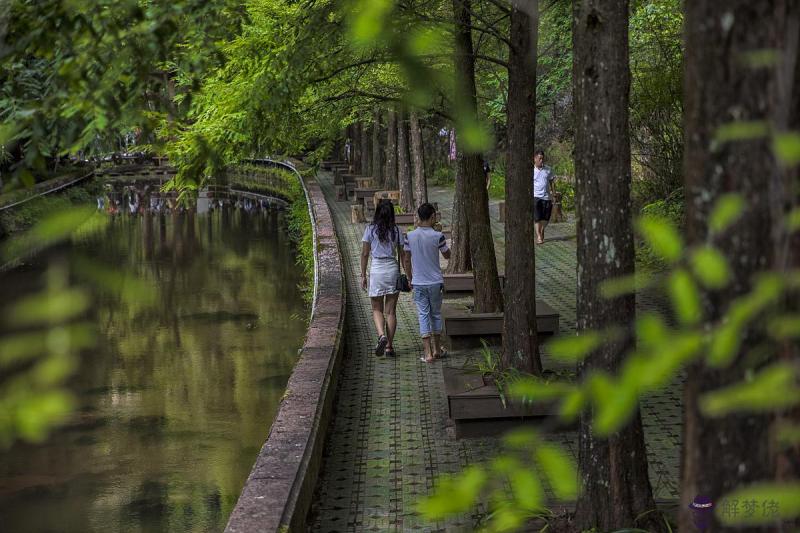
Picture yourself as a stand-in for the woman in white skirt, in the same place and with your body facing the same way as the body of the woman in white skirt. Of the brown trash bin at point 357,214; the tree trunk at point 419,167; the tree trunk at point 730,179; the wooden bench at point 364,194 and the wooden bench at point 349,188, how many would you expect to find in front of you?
4

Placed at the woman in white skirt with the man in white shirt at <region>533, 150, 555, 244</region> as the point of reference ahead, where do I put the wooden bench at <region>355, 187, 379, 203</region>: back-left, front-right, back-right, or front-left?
front-left

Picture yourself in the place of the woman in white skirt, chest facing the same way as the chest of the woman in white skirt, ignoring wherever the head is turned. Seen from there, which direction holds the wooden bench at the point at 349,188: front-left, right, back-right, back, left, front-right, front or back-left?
front

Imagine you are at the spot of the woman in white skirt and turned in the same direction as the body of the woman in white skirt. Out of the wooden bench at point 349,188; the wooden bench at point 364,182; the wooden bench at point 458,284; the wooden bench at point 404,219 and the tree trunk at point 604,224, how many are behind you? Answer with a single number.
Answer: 1

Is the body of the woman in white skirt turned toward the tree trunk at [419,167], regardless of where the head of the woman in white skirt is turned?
yes

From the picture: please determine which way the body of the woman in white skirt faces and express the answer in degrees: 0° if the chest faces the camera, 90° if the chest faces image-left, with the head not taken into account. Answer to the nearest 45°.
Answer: approximately 180°

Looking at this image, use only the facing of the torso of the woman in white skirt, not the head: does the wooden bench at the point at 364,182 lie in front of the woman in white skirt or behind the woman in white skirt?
in front

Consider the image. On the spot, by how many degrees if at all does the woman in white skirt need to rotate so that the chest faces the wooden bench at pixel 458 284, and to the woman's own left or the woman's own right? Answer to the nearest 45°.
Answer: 0° — they already face it

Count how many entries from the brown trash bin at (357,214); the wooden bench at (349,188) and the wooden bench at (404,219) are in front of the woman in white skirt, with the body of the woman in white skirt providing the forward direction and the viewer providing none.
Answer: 3

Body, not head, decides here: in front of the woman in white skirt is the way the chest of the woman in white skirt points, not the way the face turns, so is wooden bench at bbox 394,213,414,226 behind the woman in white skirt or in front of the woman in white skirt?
in front

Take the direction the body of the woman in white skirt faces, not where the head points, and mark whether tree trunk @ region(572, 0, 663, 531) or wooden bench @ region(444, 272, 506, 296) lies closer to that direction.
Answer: the wooden bench

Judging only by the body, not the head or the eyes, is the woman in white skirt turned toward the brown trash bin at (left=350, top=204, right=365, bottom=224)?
yes

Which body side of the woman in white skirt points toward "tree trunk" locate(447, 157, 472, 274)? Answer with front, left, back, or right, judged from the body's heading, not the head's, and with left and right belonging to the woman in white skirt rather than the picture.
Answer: front

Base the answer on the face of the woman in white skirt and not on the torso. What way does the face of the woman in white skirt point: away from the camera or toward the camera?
away from the camera

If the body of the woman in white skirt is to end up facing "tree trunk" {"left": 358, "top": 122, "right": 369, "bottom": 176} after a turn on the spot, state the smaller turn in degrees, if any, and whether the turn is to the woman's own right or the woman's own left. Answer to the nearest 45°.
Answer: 0° — they already face it

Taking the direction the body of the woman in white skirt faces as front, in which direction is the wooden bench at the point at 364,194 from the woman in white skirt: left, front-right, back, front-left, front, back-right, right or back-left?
front
